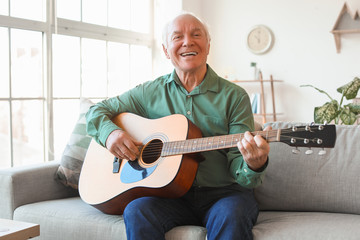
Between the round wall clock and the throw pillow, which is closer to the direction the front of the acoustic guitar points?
the throw pillow

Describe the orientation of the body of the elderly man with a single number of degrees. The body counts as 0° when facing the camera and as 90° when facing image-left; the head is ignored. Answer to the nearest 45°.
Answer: approximately 0°

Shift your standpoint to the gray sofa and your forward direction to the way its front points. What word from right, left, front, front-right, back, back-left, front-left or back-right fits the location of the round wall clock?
back

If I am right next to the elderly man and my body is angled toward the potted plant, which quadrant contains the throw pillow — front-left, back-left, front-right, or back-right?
back-left

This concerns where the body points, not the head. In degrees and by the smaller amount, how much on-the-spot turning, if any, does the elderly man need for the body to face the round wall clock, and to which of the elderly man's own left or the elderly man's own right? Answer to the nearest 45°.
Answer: approximately 180°

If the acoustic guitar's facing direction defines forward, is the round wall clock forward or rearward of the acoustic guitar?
rearward

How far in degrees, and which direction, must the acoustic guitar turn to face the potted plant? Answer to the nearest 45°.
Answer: approximately 180°
